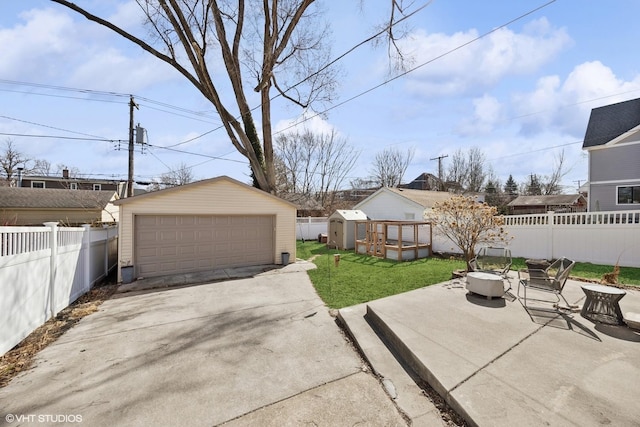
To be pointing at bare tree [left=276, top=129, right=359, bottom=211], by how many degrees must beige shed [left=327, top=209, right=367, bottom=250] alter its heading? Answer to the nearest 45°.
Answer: approximately 135° to its right

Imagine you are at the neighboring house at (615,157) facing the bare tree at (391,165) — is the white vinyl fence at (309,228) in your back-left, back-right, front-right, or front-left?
front-left

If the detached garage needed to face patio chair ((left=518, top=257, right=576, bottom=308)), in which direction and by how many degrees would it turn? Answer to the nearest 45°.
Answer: approximately 45° to its left

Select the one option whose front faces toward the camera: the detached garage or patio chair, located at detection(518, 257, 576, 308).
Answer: the detached garage

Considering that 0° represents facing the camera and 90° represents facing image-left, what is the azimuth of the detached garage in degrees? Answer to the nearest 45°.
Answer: approximately 0°

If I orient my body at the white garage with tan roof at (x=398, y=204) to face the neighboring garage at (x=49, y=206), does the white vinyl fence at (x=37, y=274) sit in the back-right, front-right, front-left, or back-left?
front-left

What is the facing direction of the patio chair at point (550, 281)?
to the viewer's left

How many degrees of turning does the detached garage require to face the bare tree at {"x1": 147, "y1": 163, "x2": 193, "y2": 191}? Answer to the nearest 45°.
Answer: approximately 180°

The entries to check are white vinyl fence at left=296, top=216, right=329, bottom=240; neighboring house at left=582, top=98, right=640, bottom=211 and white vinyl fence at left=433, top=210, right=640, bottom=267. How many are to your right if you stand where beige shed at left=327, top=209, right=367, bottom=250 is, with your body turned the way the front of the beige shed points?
1

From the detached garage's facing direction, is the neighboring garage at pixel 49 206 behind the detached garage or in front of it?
behind

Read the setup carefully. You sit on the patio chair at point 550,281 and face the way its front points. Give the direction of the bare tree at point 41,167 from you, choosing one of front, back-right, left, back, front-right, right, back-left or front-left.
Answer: front

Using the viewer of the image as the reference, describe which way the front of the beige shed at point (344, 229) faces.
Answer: facing the viewer and to the left of the viewer

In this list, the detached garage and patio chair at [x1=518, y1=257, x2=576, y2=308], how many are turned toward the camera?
1

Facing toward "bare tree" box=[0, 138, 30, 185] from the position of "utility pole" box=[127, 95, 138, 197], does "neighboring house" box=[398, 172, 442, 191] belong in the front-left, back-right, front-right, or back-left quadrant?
back-right

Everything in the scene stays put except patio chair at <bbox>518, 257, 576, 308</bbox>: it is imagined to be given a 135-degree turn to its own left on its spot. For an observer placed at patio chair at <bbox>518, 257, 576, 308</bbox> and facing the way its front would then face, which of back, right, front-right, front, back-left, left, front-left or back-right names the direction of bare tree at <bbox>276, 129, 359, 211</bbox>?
back

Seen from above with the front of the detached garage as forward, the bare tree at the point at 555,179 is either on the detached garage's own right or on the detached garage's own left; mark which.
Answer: on the detached garage's own left
